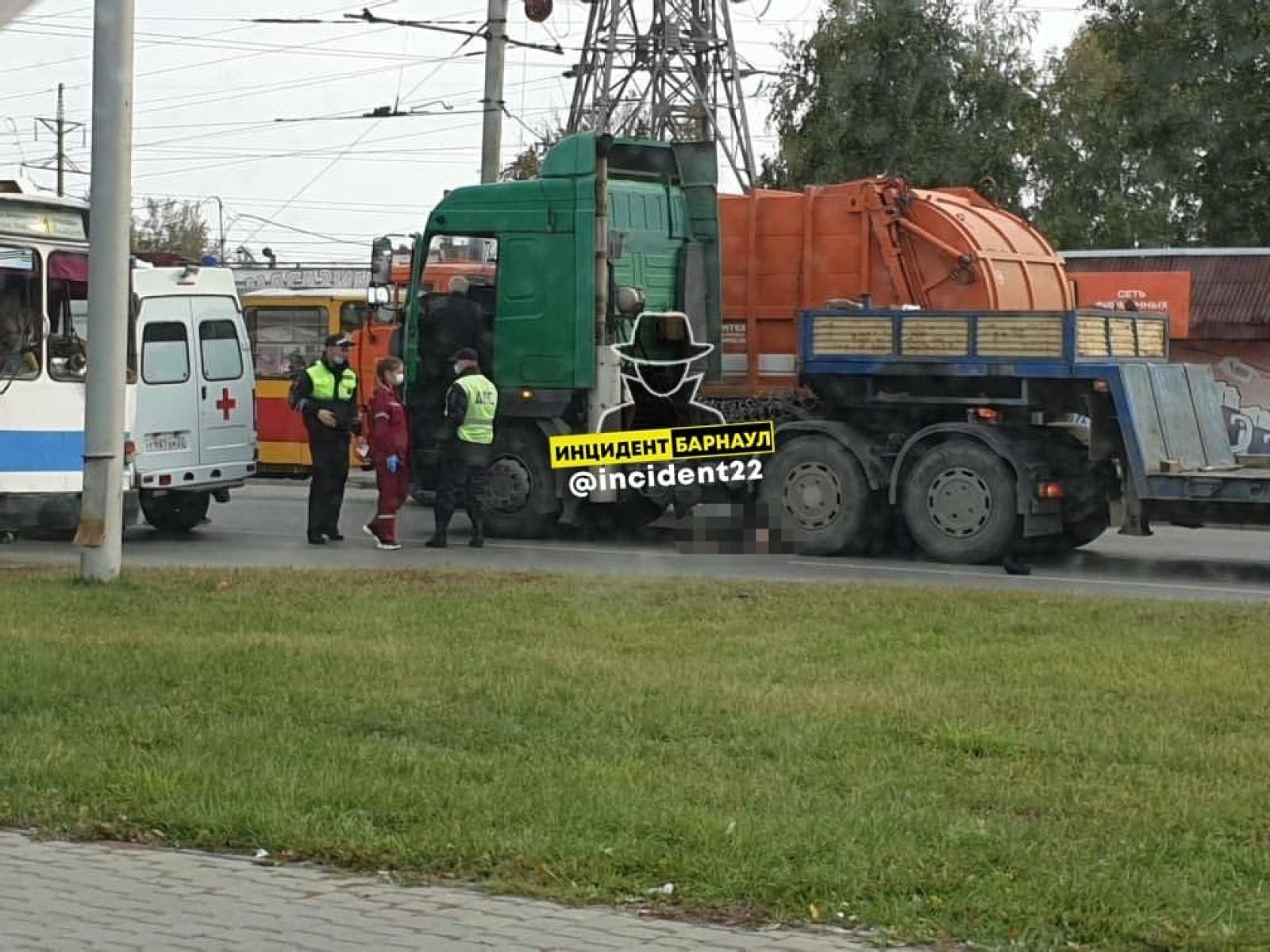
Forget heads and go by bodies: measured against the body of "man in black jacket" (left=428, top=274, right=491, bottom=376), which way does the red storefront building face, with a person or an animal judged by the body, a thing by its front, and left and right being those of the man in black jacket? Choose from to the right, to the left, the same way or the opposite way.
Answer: the opposite way

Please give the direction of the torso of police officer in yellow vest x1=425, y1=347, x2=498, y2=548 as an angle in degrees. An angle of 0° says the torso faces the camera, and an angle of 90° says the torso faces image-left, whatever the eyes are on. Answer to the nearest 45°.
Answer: approximately 135°

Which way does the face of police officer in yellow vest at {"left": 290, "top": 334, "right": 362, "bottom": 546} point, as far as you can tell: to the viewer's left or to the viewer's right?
to the viewer's right

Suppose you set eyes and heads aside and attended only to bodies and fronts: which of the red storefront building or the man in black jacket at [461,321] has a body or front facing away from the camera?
the man in black jacket

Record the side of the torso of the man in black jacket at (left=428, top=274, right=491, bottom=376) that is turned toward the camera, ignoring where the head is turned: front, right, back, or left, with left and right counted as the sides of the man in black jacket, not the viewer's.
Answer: back

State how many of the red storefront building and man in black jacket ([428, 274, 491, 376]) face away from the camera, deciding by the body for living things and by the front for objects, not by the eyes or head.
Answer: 1

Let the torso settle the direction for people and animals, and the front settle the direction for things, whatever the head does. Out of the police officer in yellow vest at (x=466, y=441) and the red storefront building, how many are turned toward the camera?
1

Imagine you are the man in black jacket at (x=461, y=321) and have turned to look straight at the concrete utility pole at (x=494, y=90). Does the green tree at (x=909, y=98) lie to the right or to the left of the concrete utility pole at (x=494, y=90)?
right

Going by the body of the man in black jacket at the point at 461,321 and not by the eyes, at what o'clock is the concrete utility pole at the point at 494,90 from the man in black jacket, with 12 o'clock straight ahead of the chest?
The concrete utility pole is roughly at 12 o'clock from the man in black jacket.

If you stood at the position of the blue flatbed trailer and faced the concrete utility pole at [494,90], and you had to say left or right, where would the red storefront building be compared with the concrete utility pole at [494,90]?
right

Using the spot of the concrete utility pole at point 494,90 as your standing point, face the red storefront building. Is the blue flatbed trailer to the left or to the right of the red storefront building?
right
